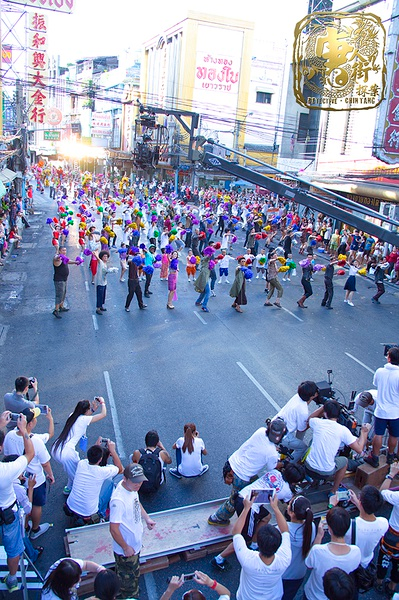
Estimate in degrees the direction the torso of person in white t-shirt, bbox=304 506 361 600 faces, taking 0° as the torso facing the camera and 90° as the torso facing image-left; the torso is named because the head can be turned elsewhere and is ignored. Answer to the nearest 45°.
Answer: approximately 180°

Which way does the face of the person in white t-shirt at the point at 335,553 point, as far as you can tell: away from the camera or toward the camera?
away from the camera

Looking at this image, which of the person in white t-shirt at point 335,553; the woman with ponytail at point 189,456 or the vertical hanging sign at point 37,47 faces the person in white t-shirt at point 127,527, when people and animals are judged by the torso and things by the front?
the vertical hanging sign

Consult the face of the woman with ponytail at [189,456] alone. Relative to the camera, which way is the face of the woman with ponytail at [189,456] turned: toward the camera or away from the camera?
away from the camera

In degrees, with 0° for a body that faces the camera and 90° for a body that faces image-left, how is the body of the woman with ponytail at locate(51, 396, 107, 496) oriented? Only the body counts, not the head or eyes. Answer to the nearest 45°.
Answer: approximately 225°

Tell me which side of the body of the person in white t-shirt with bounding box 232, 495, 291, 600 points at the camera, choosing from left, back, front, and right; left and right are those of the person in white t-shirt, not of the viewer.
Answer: back

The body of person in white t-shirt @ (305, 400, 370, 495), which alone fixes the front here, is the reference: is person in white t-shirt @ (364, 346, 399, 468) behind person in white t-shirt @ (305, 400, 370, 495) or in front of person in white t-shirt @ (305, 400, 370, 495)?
in front

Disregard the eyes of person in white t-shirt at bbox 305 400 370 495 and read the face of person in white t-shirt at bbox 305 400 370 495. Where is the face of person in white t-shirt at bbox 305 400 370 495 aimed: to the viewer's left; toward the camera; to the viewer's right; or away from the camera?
away from the camera

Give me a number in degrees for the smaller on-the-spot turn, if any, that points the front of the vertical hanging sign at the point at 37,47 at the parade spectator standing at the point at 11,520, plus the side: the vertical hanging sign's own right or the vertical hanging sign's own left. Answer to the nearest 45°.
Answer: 0° — it already faces them

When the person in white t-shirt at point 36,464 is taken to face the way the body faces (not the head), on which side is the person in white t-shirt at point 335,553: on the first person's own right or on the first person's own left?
on the first person's own right

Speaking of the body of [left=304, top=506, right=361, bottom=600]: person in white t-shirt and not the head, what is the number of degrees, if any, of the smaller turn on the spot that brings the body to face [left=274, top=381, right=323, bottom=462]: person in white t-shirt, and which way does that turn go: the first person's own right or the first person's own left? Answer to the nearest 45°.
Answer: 0° — they already face them

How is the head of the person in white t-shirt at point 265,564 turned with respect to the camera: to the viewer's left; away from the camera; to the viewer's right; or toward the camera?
away from the camera

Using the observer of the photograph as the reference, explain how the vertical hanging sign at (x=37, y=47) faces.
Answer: facing the viewer

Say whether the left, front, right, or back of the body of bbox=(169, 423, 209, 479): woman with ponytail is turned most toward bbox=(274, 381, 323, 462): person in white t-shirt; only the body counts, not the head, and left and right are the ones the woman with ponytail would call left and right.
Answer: right
